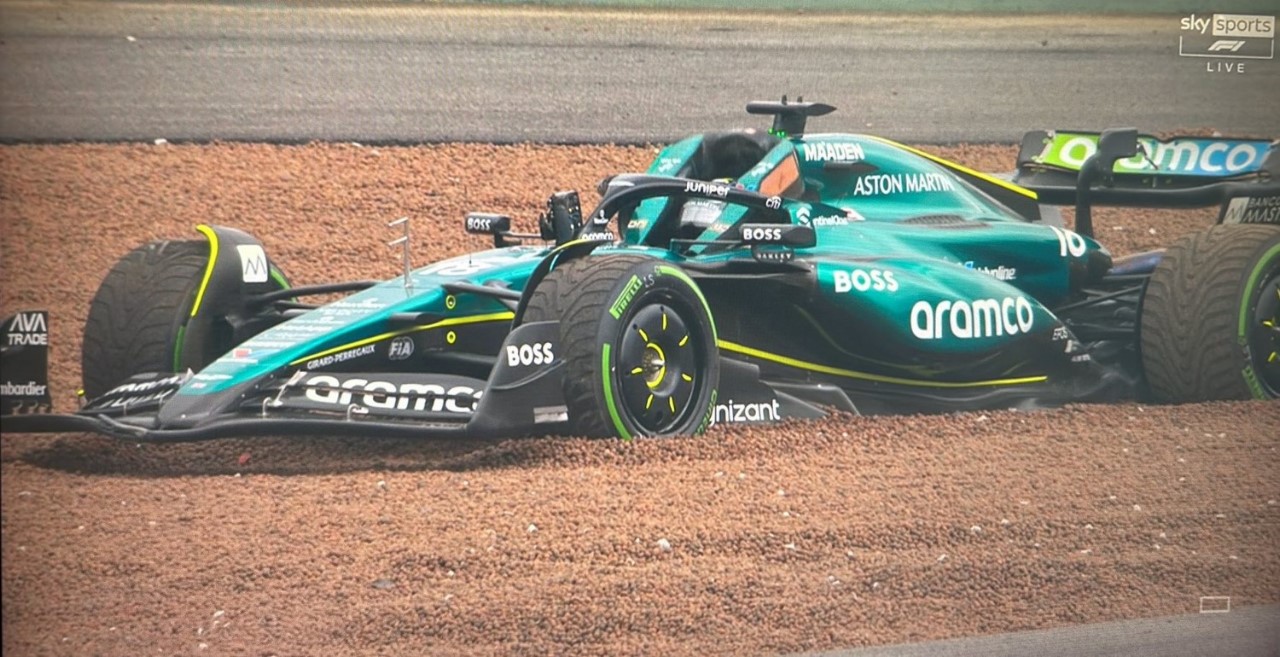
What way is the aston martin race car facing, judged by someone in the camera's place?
facing the viewer and to the left of the viewer
